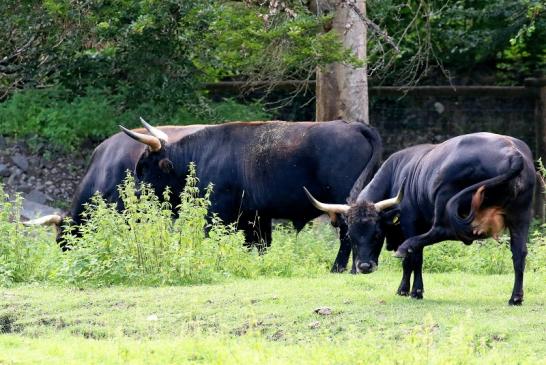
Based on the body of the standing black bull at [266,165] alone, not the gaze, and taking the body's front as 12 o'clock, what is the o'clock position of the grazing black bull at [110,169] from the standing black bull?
The grazing black bull is roughly at 1 o'clock from the standing black bull.

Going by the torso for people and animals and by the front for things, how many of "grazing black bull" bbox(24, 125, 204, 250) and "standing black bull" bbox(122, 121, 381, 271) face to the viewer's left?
2

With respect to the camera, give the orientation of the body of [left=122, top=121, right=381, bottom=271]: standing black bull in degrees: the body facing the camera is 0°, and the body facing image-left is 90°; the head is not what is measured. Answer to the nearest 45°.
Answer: approximately 90°

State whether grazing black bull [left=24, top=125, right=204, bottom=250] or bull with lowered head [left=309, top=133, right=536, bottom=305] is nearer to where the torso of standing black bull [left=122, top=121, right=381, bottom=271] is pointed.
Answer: the grazing black bull

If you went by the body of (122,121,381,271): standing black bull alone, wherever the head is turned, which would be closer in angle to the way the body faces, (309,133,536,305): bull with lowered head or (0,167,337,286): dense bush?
the dense bush

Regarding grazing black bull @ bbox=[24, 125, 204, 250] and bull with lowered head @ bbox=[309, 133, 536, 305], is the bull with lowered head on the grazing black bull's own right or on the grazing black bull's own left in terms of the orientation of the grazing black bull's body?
on the grazing black bull's own left

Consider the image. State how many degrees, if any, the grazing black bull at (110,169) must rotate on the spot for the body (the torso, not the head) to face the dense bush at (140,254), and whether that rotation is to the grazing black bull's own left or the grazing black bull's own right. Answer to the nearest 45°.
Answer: approximately 90° to the grazing black bull's own left

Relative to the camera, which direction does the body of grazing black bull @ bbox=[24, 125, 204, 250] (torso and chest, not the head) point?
to the viewer's left
